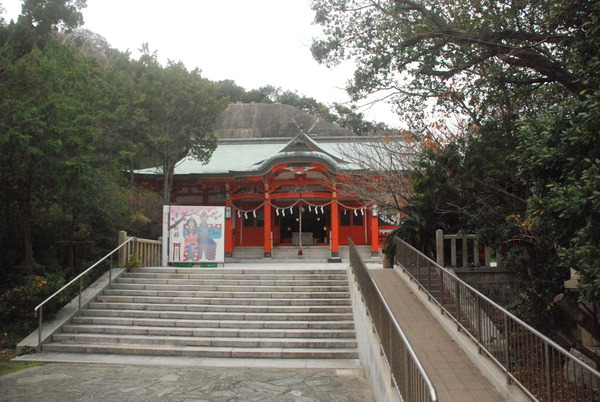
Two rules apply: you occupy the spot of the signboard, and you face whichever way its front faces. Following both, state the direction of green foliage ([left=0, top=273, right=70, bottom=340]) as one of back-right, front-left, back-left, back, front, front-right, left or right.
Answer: front-right

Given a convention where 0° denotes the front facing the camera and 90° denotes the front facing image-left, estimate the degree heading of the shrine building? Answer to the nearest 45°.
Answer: approximately 0°

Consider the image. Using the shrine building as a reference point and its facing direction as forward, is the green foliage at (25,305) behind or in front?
in front

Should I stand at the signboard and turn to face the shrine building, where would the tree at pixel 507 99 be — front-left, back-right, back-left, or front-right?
back-right

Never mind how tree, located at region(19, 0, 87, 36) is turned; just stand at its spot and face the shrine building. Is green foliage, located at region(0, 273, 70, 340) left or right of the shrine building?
right

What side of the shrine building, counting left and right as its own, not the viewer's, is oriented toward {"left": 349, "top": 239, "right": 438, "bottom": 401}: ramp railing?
front

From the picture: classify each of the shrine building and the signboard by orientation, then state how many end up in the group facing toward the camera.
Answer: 2

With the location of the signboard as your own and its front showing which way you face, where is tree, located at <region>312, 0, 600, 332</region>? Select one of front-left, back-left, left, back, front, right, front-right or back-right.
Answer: front-left

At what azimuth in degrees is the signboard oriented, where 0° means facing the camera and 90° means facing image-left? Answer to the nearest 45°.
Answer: approximately 0°

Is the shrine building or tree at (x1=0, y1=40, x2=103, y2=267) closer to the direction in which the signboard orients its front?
the tree

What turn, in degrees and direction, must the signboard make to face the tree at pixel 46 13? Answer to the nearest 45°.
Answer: approximately 135° to its right
